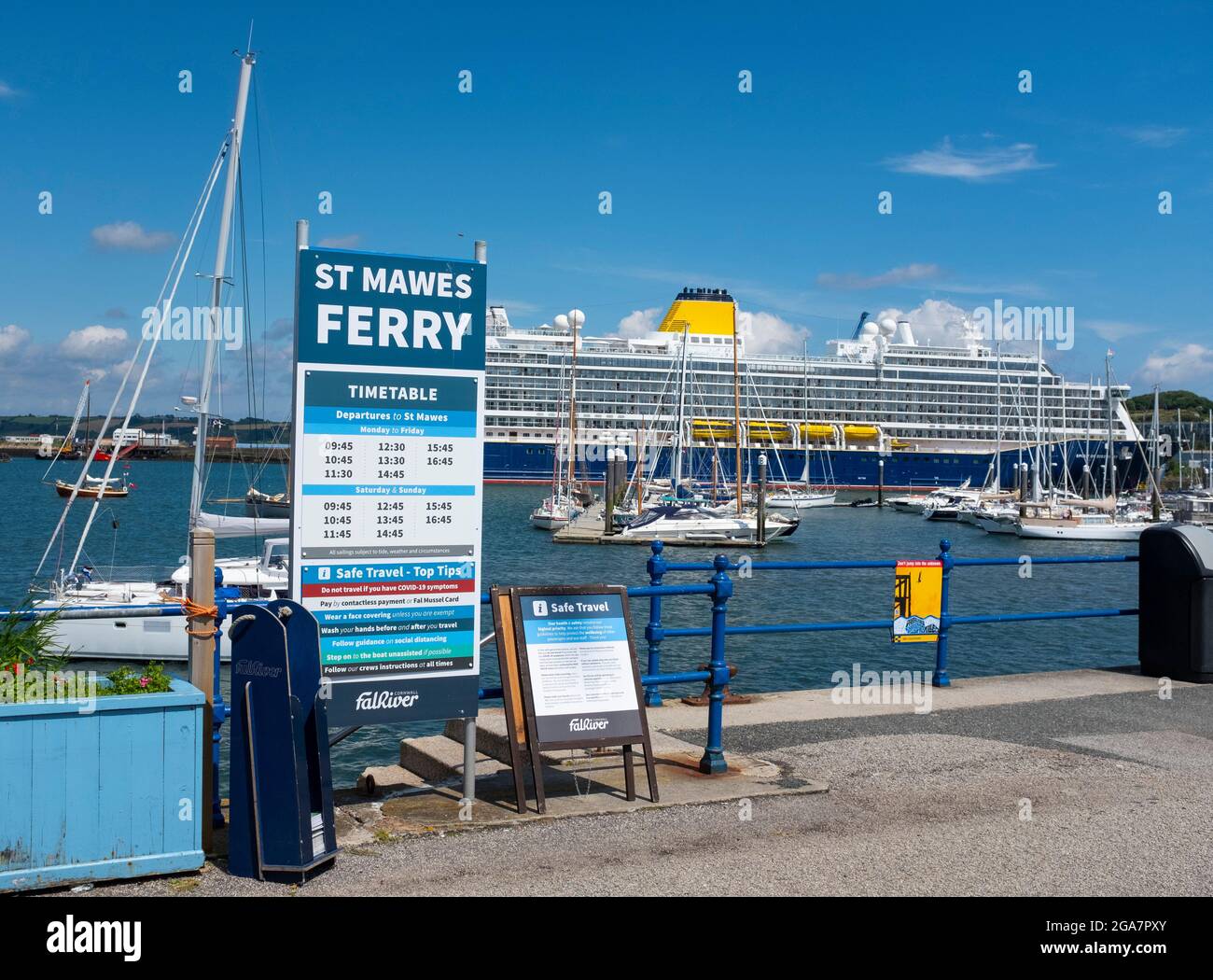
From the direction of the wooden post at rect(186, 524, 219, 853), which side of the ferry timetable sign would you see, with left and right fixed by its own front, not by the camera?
right

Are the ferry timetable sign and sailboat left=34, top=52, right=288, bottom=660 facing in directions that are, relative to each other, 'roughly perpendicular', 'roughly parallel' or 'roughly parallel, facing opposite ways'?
roughly perpendicular

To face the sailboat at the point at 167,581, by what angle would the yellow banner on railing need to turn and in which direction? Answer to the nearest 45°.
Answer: approximately 135° to its right

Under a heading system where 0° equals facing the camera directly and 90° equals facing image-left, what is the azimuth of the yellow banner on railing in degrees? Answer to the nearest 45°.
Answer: approximately 0°

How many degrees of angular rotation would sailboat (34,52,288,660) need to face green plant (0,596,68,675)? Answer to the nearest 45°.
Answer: approximately 90° to its left

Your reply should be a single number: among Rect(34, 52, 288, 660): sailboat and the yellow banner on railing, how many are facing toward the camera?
1

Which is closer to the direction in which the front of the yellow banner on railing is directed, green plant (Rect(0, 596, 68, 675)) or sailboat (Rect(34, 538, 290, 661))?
the green plant

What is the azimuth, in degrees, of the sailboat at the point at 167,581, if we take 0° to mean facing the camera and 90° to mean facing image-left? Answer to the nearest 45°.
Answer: approximately 90°

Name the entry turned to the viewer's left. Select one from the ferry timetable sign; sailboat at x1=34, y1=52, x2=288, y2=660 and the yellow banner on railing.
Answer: the sailboat

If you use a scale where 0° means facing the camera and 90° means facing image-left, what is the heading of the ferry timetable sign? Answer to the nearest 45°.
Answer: approximately 0°
